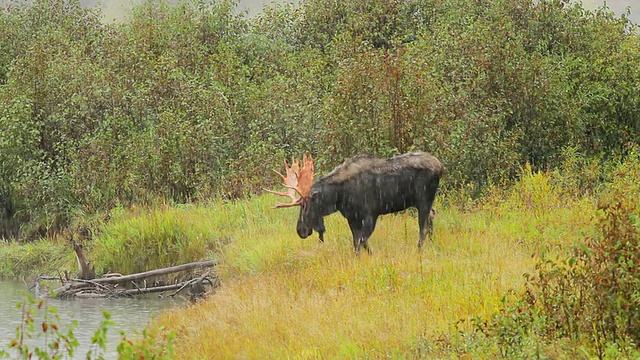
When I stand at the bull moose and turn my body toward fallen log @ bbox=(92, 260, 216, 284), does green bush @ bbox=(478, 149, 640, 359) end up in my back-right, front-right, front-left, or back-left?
back-left

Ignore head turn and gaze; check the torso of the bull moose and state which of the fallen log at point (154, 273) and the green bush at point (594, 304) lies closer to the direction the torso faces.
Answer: the fallen log

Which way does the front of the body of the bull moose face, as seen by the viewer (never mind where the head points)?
to the viewer's left

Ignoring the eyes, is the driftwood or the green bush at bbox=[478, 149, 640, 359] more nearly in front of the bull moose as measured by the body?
the driftwood
